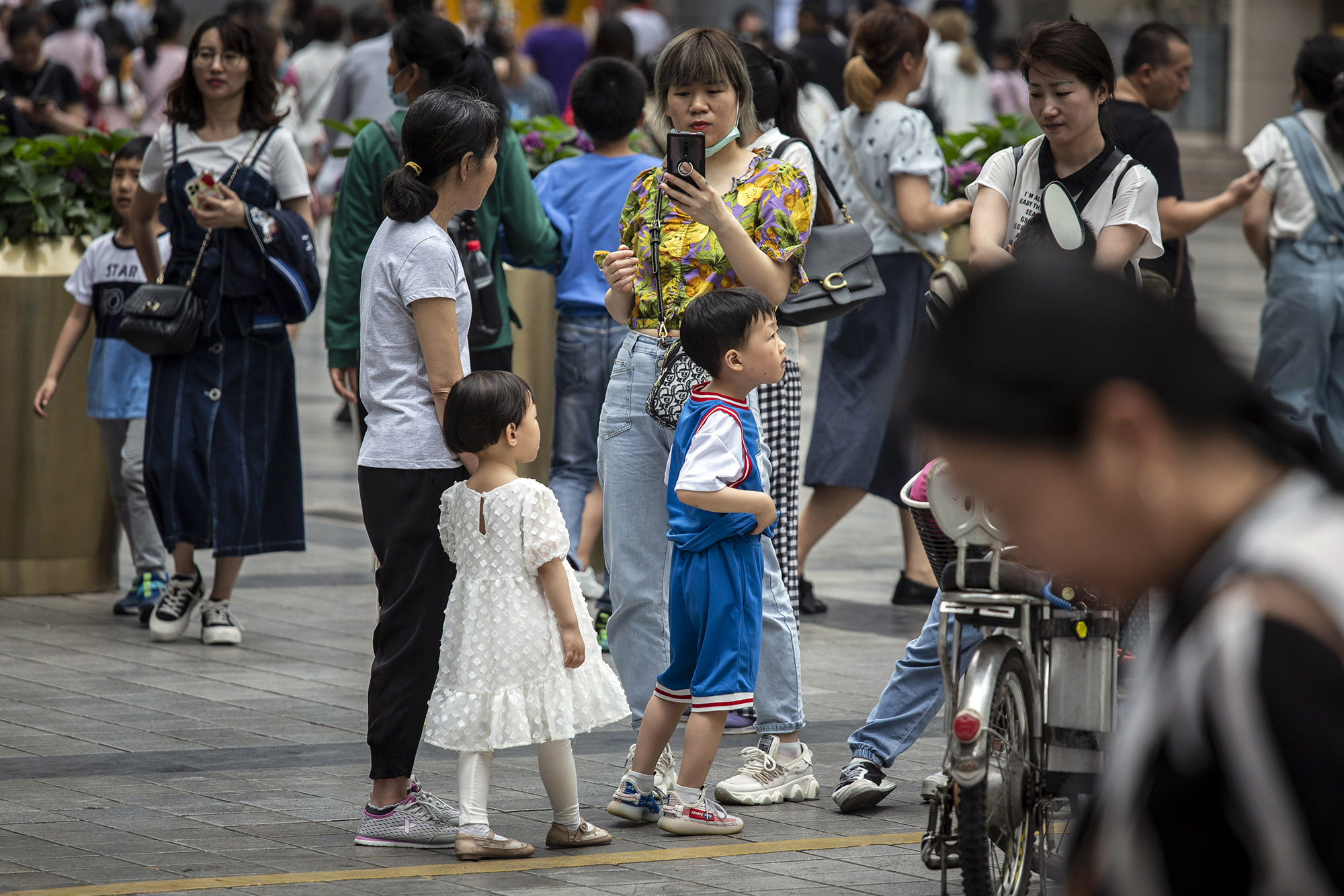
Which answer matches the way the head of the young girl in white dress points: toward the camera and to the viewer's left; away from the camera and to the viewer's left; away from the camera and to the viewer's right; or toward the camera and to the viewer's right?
away from the camera and to the viewer's right

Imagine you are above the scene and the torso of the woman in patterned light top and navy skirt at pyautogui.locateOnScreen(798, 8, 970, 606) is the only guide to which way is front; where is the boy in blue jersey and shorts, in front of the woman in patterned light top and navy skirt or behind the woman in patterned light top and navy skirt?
behind

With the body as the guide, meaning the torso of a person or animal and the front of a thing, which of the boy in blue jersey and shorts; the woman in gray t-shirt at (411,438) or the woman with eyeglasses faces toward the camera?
the woman with eyeglasses

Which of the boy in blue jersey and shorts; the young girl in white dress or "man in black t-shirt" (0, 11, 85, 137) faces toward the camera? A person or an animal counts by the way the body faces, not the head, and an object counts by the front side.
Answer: the man in black t-shirt

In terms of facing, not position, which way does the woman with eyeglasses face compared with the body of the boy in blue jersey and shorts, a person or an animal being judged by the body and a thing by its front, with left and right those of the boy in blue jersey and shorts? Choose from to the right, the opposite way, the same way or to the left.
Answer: to the right

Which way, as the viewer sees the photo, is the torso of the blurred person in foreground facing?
to the viewer's left

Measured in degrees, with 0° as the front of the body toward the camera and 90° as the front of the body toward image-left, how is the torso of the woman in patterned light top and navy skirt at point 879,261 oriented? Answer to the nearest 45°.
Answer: approximately 225°

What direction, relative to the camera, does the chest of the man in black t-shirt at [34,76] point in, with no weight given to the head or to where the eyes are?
toward the camera

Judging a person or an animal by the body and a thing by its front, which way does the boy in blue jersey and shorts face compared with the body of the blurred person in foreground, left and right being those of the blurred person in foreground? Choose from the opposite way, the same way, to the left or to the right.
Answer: the opposite way

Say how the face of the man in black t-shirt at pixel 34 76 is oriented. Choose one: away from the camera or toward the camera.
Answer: toward the camera

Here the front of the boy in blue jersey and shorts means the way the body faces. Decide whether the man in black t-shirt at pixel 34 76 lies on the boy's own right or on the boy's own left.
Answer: on the boy's own left

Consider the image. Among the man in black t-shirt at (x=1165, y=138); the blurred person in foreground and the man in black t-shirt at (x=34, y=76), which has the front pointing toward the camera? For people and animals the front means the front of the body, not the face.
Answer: the man in black t-shirt at (x=34, y=76)

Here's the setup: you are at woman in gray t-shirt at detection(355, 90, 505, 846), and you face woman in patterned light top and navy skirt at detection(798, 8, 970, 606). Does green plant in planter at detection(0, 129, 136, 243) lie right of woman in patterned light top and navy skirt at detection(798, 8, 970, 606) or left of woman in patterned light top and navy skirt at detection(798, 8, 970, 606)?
left

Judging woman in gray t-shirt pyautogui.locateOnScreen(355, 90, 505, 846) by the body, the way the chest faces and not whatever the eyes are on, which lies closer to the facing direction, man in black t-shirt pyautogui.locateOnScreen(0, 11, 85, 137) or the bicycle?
the bicycle

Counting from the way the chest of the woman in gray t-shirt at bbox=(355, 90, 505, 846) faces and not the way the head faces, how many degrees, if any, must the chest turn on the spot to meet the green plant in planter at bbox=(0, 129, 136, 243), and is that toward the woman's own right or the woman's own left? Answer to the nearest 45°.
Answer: approximately 135° to the woman's own left

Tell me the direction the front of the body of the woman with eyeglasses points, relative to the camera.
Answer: toward the camera

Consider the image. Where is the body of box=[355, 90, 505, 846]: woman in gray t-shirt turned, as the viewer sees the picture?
to the viewer's right

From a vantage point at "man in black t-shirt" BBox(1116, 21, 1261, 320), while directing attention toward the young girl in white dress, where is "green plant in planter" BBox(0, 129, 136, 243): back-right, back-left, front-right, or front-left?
front-right
